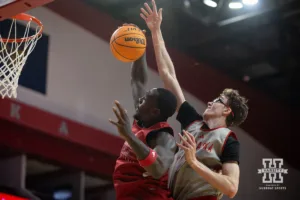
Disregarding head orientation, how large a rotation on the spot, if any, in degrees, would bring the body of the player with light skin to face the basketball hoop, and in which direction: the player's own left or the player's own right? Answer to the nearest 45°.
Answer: approximately 90° to the player's own right

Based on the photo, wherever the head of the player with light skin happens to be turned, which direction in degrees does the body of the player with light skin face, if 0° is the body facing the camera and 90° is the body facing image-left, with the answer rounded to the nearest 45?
approximately 45°

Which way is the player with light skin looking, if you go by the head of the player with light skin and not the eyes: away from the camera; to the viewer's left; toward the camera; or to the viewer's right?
to the viewer's left

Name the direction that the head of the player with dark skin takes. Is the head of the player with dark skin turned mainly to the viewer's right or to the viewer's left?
to the viewer's left

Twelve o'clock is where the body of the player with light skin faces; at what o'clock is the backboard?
The backboard is roughly at 1 o'clock from the player with light skin.
